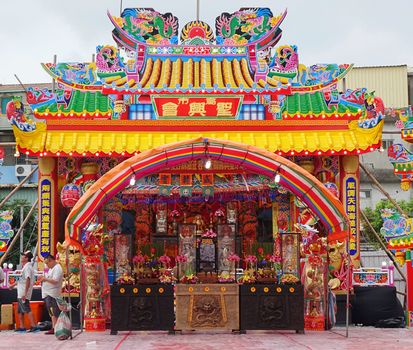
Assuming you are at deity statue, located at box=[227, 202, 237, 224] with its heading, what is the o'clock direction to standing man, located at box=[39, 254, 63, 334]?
The standing man is roughly at 1 o'clock from the deity statue.
